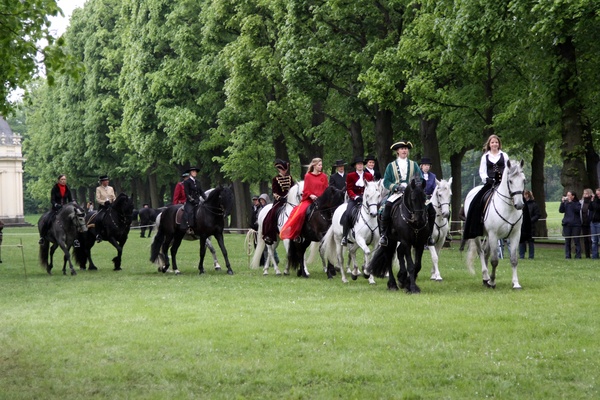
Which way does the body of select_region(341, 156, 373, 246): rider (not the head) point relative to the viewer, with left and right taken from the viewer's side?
facing the viewer and to the right of the viewer

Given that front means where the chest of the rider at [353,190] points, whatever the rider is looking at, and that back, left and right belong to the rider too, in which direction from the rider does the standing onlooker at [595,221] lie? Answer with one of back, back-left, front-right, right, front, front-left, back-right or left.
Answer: left

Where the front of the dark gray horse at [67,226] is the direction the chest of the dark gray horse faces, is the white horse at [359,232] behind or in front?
in front

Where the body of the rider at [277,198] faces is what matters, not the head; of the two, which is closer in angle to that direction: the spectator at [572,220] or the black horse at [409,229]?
the black horse

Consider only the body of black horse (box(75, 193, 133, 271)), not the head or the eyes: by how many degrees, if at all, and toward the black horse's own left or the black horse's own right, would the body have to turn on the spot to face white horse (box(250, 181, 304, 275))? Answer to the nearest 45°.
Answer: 0° — it already faces it

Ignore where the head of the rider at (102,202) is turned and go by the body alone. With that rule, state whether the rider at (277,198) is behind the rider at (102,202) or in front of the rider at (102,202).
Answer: in front

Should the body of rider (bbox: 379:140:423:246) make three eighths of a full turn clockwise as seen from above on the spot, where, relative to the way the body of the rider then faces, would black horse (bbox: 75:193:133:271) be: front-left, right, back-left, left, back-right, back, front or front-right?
front
